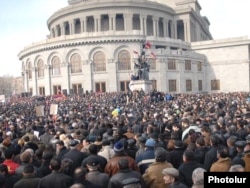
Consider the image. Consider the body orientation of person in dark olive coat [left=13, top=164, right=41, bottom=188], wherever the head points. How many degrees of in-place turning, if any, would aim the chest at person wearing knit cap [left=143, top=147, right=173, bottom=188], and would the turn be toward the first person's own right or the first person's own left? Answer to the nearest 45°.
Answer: approximately 90° to the first person's own right

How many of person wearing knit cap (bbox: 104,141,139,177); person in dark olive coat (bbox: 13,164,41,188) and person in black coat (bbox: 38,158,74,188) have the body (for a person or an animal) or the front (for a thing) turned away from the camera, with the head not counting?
3

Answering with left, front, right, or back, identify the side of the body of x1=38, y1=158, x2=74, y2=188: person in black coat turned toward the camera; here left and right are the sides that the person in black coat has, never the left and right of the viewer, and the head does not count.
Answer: back

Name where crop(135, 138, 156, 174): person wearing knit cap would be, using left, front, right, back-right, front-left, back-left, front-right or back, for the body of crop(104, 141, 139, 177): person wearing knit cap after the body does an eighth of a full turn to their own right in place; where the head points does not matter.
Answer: front

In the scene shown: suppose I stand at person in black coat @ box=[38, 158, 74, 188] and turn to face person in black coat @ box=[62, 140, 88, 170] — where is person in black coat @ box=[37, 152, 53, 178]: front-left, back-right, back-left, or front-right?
front-left

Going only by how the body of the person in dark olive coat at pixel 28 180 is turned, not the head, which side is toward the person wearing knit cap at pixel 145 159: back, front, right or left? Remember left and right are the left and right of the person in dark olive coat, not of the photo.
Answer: right

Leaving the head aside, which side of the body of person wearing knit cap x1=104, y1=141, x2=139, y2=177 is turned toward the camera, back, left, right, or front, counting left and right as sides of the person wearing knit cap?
back

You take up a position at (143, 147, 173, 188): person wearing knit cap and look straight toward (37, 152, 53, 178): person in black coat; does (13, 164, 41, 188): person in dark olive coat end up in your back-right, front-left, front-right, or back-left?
front-left

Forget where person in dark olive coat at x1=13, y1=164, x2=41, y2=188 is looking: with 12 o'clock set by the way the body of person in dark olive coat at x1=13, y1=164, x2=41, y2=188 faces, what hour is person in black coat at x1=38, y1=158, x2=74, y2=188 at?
person in black coat at x1=38, y1=158, x2=74, y2=188 is roughly at 4 o'clock from person in dark olive coat at x1=13, y1=164, x2=41, y2=188.

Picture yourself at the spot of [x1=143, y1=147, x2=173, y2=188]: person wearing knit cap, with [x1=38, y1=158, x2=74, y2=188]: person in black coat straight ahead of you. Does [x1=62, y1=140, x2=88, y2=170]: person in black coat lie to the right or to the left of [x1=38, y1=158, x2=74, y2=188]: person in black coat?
right

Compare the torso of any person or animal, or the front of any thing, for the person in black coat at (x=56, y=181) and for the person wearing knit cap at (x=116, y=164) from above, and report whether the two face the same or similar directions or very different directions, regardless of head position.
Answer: same or similar directions

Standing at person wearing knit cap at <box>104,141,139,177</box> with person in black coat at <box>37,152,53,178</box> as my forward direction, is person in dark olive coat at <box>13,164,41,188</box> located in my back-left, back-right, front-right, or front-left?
front-left

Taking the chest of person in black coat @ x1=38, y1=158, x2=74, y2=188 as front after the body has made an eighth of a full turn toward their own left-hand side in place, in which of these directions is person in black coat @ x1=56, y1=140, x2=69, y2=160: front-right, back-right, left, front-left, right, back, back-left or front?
front-right

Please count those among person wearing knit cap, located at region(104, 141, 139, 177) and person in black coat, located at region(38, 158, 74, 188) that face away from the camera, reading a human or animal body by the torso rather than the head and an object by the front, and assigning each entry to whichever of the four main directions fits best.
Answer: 2

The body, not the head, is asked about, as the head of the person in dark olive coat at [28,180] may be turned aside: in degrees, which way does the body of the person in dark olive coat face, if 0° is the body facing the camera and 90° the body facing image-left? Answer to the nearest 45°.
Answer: approximately 180°

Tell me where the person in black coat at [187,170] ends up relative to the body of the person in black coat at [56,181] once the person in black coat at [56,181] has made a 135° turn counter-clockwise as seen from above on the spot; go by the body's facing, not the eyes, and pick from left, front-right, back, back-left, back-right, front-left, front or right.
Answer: back-left

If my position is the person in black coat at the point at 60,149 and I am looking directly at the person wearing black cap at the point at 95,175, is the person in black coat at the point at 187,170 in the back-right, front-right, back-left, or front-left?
front-left
